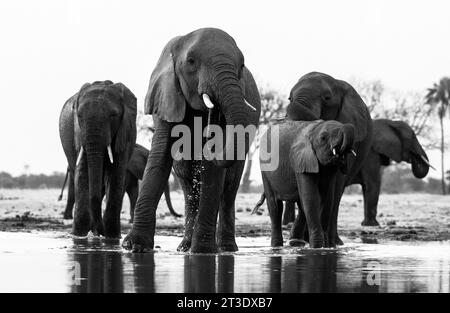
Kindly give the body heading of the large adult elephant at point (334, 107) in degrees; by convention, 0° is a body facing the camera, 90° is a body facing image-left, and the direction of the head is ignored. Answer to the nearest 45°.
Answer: approximately 45°

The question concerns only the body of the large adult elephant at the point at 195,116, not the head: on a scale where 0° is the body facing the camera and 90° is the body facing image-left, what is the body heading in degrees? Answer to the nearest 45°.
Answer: approximately 0°

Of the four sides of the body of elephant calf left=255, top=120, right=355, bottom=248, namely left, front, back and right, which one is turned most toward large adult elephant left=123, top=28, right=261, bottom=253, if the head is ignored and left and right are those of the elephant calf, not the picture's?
right

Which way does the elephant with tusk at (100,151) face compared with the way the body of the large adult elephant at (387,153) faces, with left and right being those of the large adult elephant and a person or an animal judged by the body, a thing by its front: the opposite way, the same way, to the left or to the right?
to the right

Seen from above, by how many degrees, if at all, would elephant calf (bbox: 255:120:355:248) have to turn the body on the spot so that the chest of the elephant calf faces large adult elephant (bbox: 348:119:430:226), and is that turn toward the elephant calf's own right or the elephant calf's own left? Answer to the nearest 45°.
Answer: approximately 135° to the elephant calf's own left

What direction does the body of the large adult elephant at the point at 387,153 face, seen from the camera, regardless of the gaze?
to the viewer's right

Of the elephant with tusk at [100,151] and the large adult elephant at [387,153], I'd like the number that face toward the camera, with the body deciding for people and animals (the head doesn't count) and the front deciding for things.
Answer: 1
